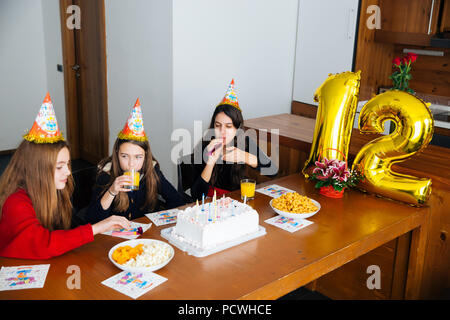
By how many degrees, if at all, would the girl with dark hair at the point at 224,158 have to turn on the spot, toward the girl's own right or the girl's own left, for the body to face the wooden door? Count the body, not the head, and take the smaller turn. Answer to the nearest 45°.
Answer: approximately 135° to the girl's own right

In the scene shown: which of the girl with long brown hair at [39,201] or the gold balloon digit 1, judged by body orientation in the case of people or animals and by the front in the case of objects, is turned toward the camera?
the gold balloon digit 1

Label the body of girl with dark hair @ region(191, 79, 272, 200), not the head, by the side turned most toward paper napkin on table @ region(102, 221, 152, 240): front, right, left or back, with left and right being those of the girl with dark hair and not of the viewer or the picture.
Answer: front

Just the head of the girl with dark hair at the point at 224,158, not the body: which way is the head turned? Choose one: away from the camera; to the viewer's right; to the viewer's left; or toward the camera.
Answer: toward the camera

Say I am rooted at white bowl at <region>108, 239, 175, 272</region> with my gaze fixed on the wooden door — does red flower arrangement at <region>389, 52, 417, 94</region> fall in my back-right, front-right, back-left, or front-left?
front-right

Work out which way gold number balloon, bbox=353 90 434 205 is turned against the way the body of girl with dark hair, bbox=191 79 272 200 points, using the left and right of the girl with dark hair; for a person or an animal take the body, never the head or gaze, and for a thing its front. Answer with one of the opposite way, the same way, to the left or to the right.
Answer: the same way

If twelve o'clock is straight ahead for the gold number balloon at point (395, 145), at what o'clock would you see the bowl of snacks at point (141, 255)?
The bowl of snacks is roughly at 1 o'clock from the gold number balloon.

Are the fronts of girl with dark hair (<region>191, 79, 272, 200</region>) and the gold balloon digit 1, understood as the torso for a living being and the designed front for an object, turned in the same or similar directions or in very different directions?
same or similar directions

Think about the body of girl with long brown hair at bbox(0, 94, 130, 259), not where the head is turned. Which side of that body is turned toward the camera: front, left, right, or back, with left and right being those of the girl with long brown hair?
right

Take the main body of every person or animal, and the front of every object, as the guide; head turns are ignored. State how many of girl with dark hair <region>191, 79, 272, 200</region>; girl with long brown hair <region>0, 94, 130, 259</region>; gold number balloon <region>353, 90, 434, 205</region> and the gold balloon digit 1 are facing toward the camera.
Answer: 3

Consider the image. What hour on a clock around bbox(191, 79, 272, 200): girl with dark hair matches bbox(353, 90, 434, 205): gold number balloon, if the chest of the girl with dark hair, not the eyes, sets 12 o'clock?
The gold number balloon is roughly at 10 o'clock from the girl with dark hair.

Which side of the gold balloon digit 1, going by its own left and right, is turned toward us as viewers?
front

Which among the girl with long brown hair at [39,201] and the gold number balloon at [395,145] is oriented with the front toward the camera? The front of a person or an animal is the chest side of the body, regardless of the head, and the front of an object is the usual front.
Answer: the gold number balloon

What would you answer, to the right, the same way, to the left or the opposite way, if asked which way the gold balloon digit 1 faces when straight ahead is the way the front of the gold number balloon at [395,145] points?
the same way

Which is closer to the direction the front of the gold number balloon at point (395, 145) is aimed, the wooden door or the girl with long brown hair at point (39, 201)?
the girl with long brown hair

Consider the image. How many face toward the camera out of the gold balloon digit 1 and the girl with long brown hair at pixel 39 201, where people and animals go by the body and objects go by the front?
1

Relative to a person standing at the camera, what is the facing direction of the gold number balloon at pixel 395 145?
facing the viewer

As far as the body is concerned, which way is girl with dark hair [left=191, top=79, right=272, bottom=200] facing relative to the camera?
toward the camera

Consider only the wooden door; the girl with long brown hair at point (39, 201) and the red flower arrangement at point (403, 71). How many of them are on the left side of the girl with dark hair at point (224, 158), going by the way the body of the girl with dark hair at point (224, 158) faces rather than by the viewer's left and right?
1
